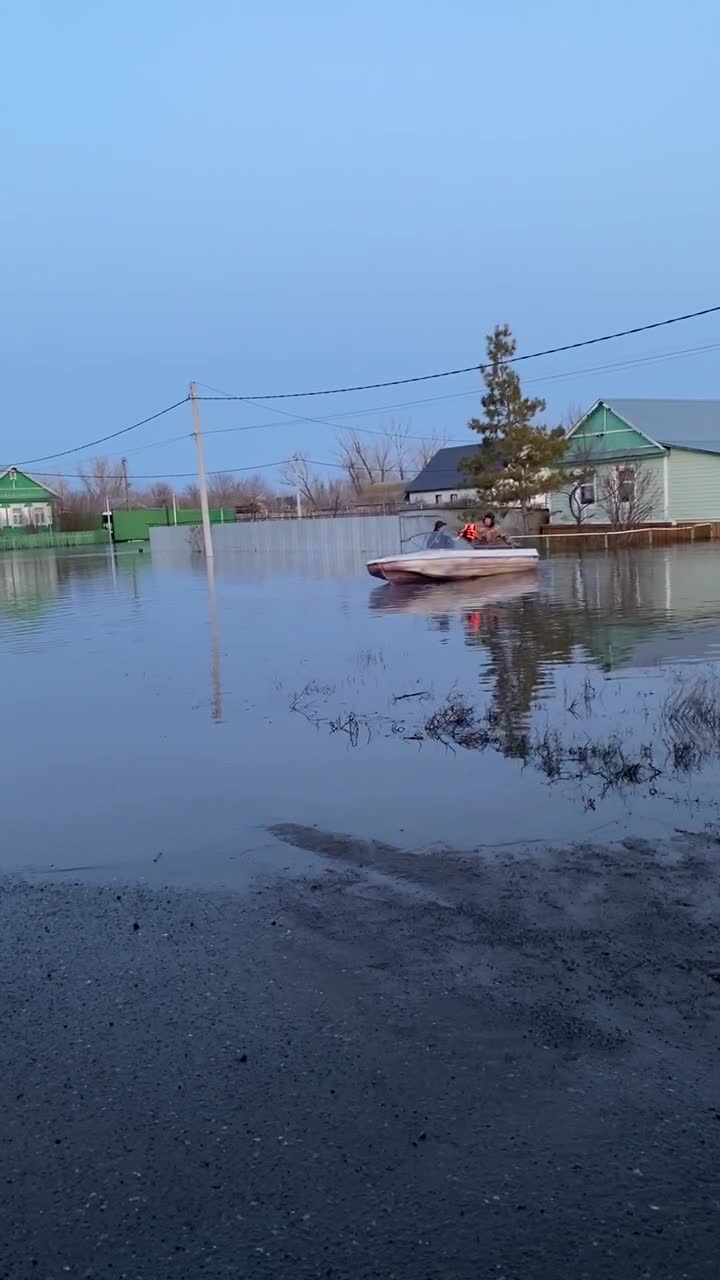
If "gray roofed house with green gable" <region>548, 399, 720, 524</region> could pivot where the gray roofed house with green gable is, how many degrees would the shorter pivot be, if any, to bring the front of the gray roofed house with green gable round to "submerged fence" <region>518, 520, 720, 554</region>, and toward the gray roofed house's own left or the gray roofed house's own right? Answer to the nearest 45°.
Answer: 0° — it already faces it

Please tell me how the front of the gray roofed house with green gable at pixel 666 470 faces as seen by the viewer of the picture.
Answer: facing the viewer and to the left of the viewer

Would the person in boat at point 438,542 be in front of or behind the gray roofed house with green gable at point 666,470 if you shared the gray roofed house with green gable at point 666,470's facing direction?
in front

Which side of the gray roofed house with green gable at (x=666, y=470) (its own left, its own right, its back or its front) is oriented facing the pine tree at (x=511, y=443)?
front

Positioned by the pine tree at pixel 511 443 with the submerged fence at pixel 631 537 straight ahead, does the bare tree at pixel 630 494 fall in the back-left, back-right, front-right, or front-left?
front-left
